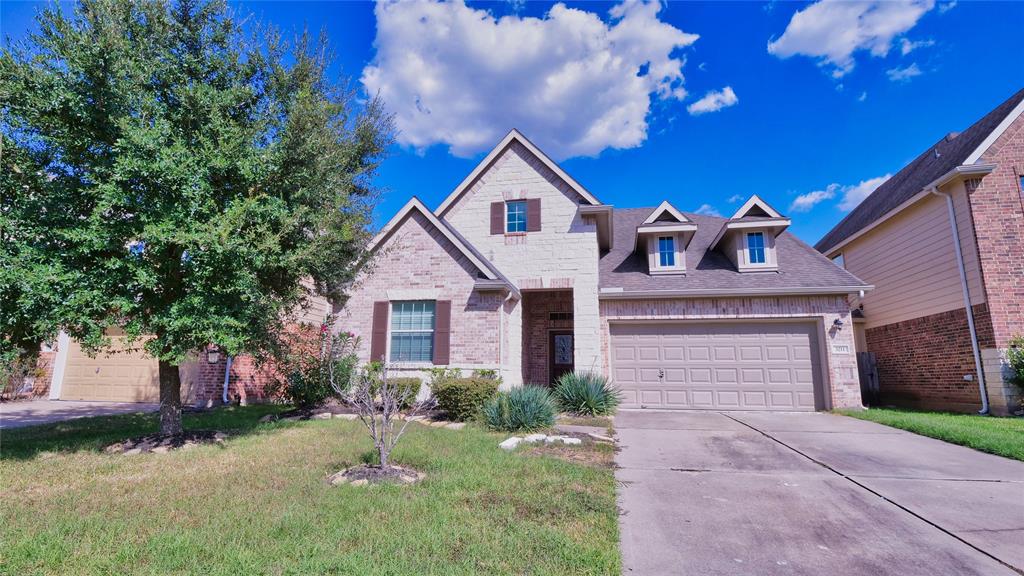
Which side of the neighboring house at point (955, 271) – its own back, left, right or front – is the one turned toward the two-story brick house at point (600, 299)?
right

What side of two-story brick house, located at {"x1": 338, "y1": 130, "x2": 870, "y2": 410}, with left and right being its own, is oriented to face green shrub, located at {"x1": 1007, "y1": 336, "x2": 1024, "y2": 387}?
left

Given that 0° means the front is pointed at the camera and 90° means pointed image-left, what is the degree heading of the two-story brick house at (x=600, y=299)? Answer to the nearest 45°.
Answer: approximately 0°

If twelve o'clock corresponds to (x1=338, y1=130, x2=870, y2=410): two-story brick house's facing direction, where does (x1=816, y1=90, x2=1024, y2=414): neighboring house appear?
The neighboring house is roughly at 9 o'clock from the two-story brick house.

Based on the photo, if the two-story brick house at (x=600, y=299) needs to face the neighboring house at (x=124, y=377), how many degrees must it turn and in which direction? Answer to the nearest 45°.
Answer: approximately 90° to its right

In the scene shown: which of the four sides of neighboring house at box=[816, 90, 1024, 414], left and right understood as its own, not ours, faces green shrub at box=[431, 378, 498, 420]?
right

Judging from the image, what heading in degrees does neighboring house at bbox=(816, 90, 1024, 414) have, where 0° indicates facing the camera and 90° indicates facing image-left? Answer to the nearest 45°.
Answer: approximately 315°

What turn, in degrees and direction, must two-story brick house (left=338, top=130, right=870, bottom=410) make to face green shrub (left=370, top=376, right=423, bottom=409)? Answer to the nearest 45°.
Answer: approximately 45° to its right
